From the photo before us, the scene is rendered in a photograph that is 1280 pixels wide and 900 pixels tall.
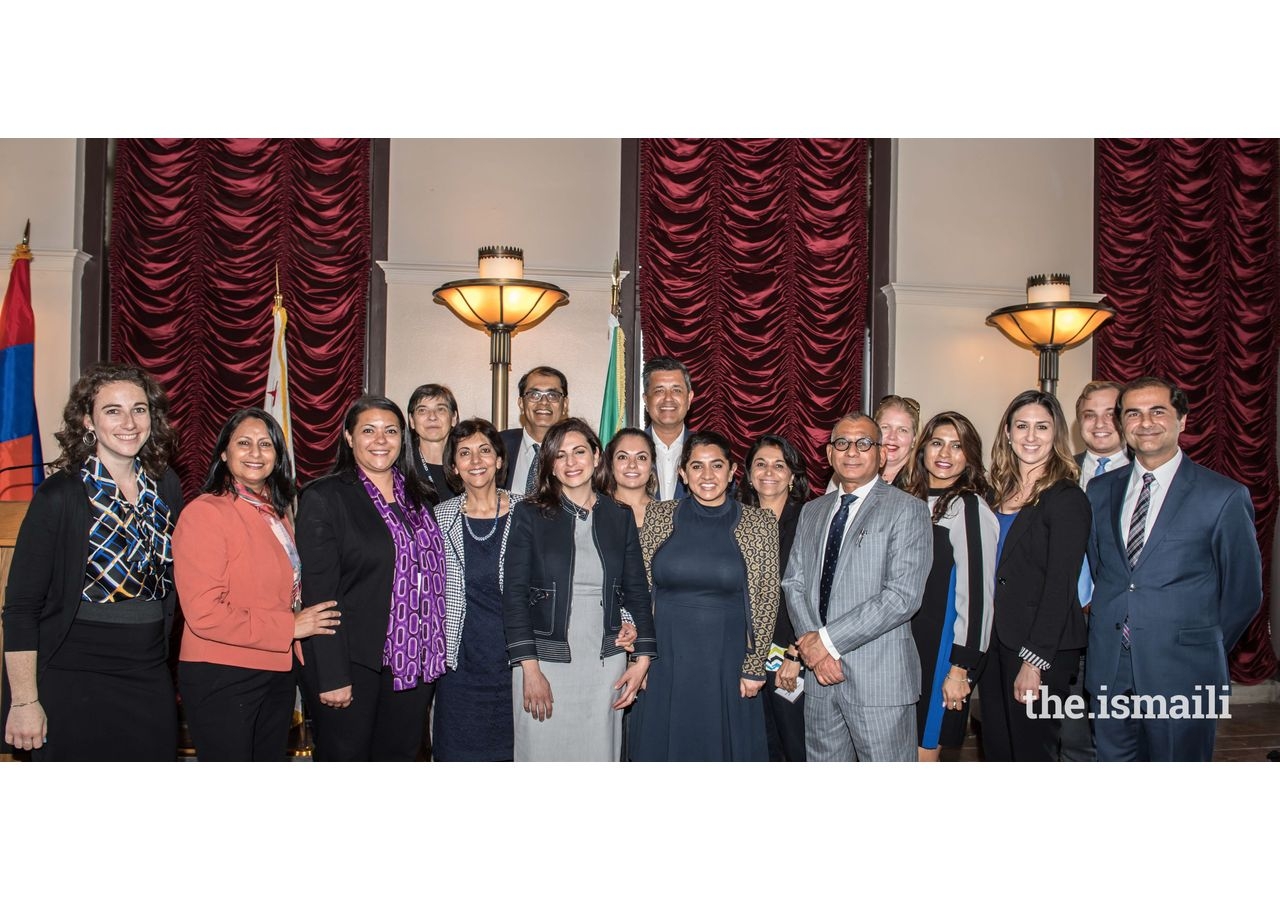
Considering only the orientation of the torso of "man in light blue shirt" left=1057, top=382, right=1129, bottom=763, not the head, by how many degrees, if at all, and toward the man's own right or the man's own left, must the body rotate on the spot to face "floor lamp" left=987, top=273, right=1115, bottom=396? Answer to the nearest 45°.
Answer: approximately 180°

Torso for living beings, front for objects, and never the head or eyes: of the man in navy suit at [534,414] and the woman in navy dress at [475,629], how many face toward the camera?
2

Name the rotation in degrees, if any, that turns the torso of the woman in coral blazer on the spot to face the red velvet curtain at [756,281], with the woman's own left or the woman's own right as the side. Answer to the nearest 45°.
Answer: approximately 90° to the woman's own left

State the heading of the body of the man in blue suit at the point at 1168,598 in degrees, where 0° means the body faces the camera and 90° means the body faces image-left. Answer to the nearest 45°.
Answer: approximately 45°

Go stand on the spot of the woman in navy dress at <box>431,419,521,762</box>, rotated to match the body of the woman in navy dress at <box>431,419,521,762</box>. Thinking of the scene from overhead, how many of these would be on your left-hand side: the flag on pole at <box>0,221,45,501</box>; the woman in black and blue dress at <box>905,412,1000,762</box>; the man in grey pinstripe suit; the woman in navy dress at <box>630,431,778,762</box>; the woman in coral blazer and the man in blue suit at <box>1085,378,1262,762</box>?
4

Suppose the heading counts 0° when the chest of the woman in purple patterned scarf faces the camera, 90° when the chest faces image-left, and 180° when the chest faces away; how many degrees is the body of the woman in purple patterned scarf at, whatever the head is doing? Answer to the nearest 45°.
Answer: approximately 315°

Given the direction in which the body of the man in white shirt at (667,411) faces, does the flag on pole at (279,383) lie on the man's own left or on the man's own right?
on the man's own right

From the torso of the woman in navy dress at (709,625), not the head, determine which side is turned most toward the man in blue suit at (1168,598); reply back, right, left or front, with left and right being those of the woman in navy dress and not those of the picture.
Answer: left

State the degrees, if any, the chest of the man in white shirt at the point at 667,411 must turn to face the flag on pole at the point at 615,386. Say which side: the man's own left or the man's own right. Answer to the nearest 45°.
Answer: approximately 180°
